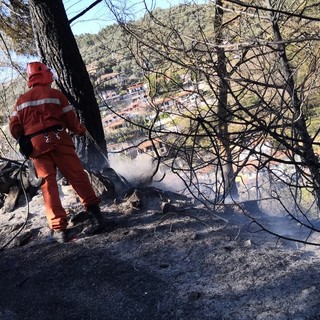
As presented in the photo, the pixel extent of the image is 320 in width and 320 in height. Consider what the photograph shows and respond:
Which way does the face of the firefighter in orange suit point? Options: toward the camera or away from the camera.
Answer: away from the camera

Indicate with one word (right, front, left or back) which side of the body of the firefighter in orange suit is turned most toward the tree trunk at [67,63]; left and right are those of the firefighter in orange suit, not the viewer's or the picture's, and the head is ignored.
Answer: front

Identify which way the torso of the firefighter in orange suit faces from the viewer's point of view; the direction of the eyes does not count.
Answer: away from the camera
